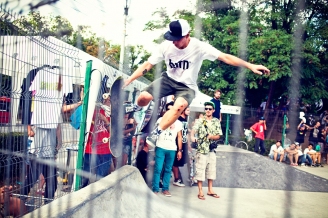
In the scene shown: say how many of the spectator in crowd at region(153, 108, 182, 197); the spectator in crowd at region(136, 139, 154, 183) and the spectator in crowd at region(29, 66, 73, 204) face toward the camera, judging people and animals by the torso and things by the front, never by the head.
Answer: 2

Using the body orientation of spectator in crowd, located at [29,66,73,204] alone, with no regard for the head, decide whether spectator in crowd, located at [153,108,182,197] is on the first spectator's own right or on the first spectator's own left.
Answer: on the first spectator's own left

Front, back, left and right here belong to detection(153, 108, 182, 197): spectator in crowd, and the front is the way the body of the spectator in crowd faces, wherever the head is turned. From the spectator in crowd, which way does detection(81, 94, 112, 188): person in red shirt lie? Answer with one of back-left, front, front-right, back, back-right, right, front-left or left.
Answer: front-right

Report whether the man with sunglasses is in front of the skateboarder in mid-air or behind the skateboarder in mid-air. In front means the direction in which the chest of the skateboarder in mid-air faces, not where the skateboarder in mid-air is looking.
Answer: behind

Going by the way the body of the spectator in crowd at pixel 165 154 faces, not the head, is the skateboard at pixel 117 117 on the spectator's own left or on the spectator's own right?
on the spectator's own right

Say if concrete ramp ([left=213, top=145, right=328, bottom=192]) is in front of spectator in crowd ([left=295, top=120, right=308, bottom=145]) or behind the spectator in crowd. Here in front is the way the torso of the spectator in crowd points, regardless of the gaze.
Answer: in front

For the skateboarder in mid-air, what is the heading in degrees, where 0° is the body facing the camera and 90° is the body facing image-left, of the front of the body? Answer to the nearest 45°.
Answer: approximately 45°

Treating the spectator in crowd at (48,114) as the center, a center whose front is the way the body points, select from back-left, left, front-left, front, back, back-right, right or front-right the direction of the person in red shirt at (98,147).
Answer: back-left

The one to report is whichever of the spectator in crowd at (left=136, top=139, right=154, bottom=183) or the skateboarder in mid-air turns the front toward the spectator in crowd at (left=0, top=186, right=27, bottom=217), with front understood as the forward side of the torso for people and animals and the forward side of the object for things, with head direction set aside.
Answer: the skateboarder in mid-air

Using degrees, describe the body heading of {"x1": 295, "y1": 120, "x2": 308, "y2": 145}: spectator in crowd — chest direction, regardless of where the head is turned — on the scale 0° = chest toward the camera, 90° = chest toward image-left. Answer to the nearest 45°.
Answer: approximately 45°

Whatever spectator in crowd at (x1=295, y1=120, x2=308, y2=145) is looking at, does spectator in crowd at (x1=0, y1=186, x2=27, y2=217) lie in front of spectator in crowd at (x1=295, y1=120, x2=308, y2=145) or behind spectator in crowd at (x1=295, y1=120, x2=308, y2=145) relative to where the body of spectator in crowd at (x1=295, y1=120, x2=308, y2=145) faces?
in front
